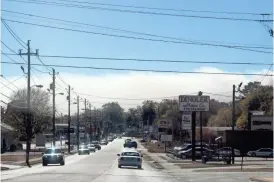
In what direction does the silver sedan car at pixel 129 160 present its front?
away from the camera
